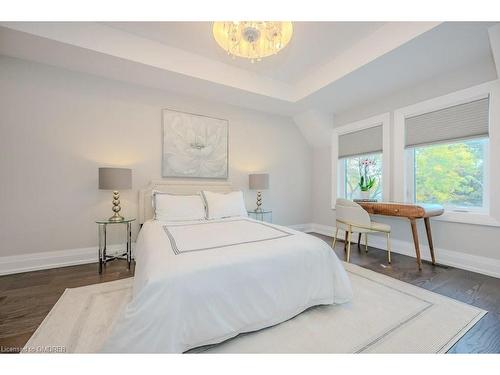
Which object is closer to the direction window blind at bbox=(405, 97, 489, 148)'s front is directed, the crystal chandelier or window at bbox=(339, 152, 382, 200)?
the crystal chandelier

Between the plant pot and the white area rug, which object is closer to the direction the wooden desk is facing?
the white area rug

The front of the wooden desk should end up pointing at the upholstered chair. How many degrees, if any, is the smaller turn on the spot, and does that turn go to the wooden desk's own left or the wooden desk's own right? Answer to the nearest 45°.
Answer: approximately 45° to the wooden desk's own right

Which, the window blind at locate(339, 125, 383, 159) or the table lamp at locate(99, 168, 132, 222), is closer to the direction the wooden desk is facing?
the table lamp

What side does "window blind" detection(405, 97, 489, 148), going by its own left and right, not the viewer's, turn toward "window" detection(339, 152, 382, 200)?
right

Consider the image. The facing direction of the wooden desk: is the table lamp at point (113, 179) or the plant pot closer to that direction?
the table lamp

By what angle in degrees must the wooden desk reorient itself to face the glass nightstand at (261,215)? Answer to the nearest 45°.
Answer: approximately 45° to its right

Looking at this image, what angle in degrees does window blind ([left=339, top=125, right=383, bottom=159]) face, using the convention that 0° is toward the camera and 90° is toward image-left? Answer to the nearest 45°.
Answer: approximately 45°
